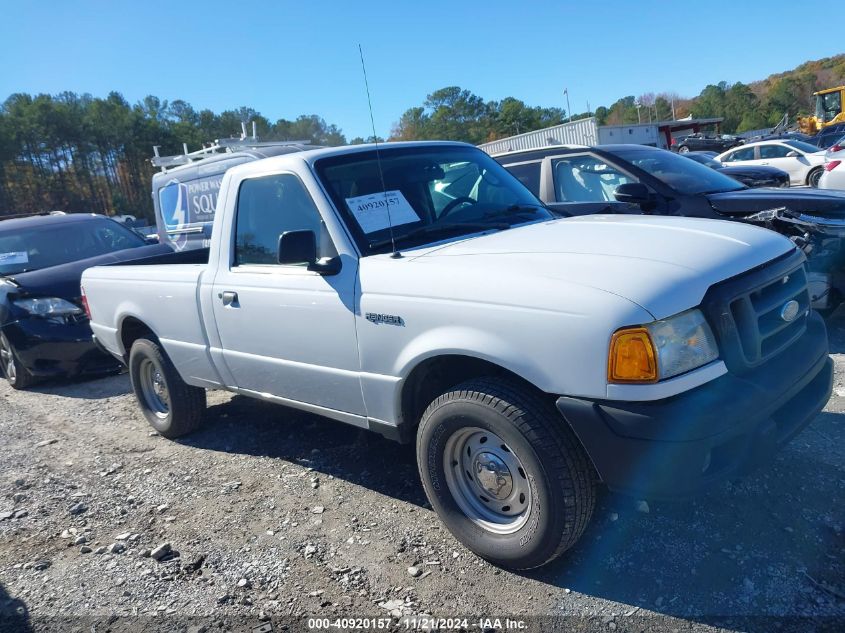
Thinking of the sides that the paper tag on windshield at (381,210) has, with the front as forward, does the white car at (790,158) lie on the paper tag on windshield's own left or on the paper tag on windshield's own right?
on the paper tag on windshield's own left

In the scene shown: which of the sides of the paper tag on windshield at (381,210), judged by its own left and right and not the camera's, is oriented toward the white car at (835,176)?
left

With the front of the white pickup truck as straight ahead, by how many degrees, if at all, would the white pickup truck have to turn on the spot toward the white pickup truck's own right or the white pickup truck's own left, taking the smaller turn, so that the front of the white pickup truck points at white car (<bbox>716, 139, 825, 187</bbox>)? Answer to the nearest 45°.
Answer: approximately 90° to the white pickup truck's own left

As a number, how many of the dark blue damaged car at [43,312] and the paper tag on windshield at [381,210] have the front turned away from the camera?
0

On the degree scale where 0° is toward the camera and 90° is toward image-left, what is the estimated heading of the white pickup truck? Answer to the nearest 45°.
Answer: approximately 315°

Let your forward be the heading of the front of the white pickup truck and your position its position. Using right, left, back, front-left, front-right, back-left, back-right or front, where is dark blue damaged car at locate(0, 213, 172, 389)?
back

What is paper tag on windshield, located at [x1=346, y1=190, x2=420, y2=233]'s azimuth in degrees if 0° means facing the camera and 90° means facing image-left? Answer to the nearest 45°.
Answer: approximately 315°
